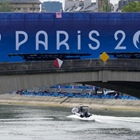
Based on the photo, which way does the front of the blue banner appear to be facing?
toward the camera
